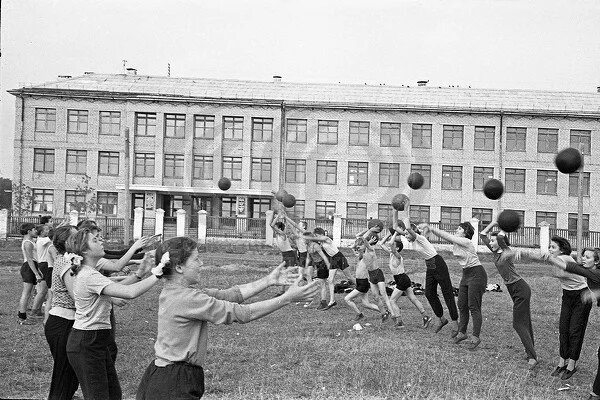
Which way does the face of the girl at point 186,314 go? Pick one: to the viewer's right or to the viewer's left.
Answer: to the viewer's right

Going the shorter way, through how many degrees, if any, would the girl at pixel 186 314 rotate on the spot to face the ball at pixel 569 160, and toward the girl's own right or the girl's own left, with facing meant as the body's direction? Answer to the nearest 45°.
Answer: approximately 45° to the girl's own left

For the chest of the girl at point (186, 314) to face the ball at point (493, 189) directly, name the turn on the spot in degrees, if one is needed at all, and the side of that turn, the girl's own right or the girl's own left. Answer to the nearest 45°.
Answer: approximately 45° to the girl's own left

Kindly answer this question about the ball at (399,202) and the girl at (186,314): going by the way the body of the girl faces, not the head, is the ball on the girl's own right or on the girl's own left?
on the girl's own left

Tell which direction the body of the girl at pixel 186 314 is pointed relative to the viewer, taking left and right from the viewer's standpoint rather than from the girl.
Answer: facing to the right of the viewer

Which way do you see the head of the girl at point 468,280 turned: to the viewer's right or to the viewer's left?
to the viewer's left

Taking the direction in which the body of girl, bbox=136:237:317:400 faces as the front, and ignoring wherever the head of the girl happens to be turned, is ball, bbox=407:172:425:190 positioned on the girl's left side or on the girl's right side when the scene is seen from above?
on the girl's left side

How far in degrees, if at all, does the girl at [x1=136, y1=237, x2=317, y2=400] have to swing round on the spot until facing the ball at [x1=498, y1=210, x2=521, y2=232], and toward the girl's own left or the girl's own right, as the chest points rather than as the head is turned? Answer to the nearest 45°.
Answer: approximately 45° to the girl's own left
